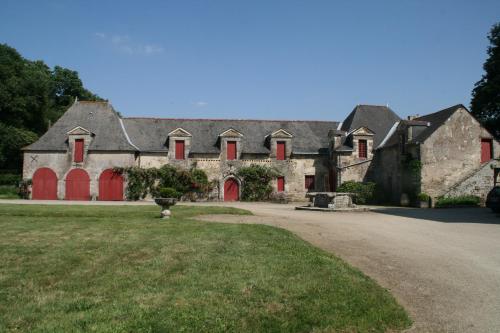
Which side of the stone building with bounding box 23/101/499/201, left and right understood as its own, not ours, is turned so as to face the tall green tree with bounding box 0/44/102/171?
right

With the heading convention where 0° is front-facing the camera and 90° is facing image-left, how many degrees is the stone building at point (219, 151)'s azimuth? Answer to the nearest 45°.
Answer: approximately 0°

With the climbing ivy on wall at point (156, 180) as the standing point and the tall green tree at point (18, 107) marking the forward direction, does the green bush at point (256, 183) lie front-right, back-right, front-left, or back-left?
back-right

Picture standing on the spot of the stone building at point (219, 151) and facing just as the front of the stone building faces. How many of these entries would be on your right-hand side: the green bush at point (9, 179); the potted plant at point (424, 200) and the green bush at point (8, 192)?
2

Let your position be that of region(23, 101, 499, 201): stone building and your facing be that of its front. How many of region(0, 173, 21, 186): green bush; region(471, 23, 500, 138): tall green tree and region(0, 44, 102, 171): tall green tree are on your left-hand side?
1

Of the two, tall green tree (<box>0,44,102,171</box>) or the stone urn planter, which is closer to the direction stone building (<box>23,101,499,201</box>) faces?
the stone urn planter

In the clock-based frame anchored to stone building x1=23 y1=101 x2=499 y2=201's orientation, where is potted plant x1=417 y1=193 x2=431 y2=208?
The potted plant is roughly at 10 o'clock from the stone building.

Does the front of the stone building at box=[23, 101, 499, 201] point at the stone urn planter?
yes

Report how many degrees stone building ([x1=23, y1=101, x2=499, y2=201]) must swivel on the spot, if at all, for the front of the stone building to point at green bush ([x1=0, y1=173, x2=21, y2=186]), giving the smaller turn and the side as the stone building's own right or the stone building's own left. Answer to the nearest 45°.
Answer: approximately 90° to the stone building's own right

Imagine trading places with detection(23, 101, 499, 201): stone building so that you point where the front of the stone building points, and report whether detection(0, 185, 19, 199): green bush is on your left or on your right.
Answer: on your right

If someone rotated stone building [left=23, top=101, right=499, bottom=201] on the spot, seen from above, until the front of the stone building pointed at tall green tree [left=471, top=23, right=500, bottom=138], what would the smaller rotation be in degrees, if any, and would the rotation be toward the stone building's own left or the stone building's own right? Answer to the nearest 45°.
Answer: approximately 90° to the stone building's own left
